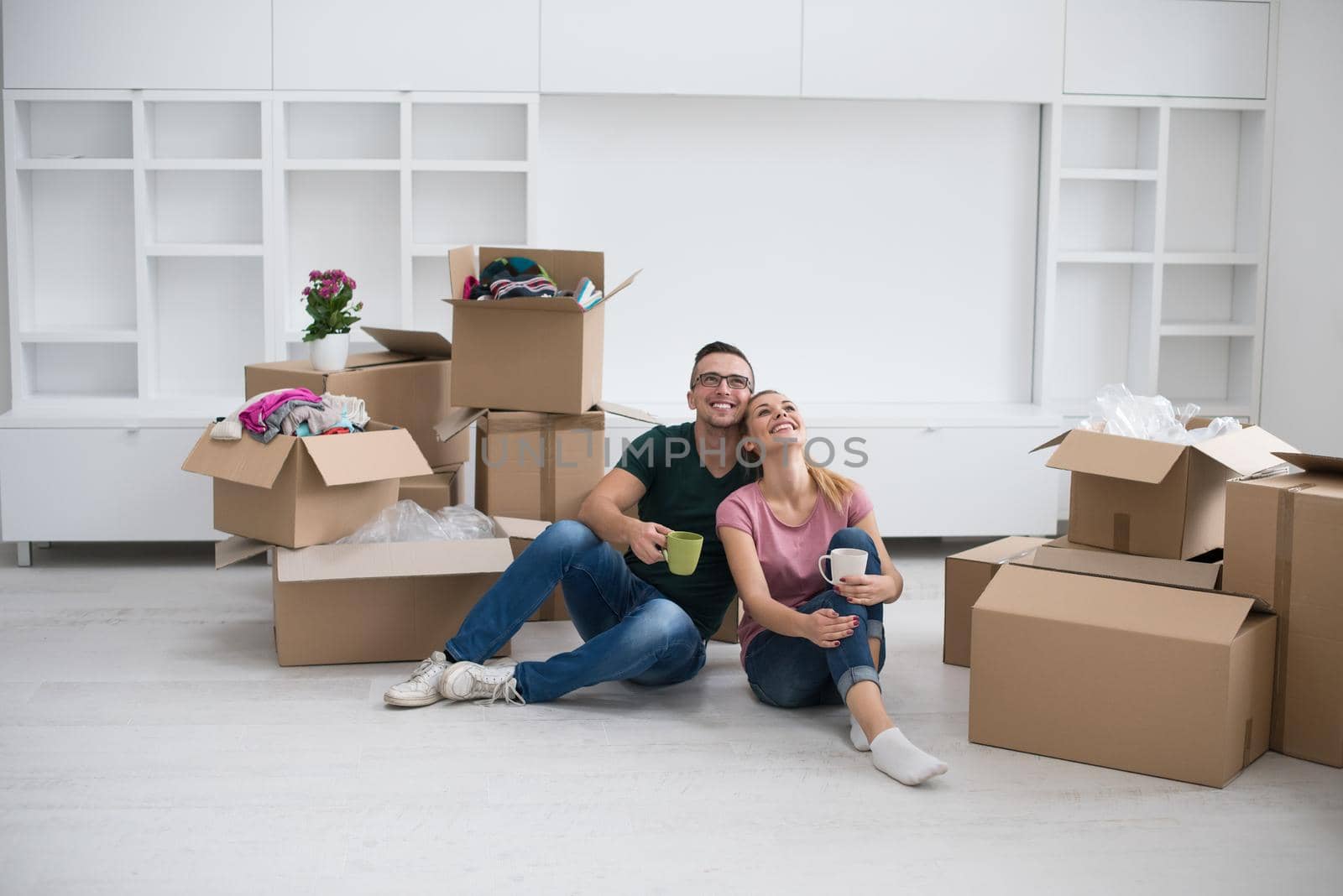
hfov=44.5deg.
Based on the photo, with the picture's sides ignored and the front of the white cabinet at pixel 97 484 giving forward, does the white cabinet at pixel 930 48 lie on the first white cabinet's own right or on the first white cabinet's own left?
on the first white cabinet's own left

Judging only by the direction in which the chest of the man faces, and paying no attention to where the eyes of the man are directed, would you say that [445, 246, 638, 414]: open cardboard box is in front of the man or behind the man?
behind

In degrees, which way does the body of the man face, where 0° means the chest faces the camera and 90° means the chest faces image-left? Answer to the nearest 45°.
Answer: approximately 0°

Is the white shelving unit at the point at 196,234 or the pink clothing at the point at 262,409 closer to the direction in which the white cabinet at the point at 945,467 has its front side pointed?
the pink clothing

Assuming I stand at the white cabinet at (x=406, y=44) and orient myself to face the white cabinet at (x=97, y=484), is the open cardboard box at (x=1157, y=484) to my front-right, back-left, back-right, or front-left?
back-left

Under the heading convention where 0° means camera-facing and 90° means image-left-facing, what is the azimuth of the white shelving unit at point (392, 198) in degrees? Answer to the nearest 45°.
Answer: approximately 0°

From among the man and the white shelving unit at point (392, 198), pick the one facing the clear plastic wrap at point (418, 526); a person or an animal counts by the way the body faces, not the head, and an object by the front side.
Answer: the white shelving unit
